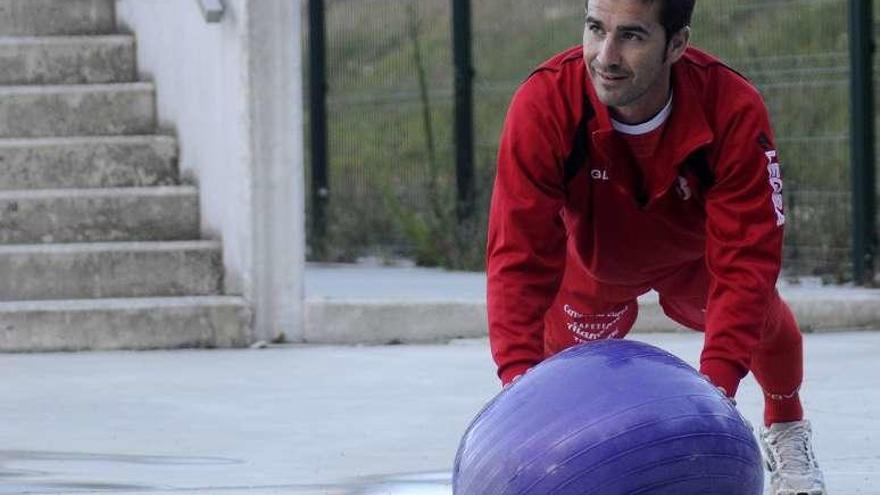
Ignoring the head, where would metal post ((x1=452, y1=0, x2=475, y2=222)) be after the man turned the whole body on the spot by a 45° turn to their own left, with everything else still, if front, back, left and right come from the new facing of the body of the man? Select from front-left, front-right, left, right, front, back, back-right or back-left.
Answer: back-left

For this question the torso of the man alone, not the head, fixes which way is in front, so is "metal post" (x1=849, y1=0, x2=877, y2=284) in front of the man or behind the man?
behind

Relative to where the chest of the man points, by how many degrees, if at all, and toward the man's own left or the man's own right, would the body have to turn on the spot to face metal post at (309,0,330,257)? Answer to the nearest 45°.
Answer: approximately 180°

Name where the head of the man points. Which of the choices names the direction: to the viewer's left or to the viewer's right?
to the viewer's left

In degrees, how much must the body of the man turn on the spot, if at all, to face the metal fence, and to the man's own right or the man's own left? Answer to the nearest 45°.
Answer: approximately 180°

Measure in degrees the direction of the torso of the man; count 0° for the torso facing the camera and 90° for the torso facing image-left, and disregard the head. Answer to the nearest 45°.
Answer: approximately 0°

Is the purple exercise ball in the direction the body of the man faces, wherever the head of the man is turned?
yes
